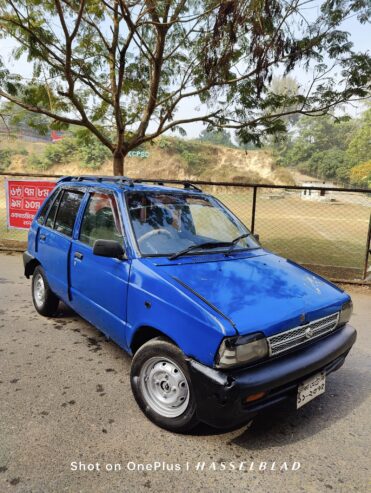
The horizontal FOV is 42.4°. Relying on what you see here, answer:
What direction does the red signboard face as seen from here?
toward the camera

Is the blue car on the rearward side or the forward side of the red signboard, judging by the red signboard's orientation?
on the forward side

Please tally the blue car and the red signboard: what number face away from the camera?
0

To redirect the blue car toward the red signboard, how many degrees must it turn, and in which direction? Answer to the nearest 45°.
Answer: approximately 180°

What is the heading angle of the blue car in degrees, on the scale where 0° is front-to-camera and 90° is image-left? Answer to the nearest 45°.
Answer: approximately 315°
